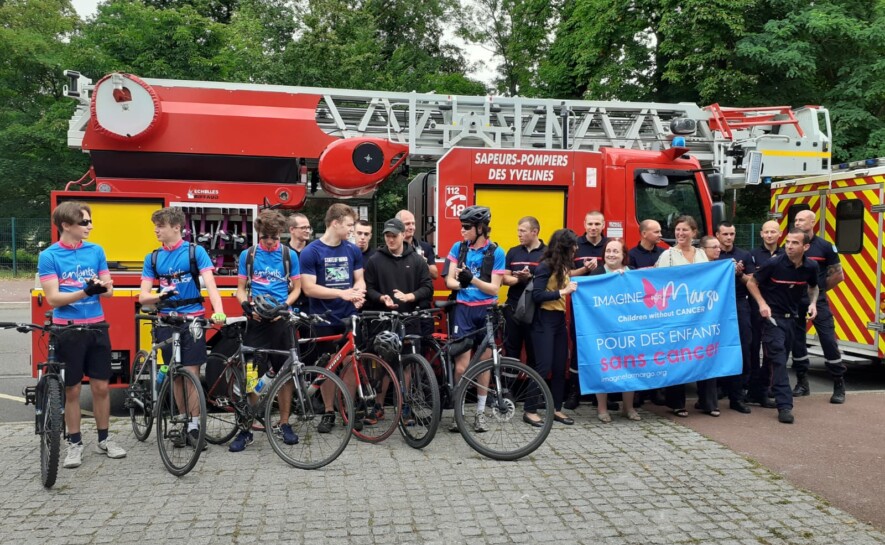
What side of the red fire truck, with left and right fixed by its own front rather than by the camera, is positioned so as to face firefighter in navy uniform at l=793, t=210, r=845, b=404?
front

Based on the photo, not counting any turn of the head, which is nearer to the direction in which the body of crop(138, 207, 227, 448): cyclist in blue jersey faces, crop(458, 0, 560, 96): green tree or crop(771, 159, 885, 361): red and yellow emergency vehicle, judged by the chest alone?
the red and yellow emergency vehicle

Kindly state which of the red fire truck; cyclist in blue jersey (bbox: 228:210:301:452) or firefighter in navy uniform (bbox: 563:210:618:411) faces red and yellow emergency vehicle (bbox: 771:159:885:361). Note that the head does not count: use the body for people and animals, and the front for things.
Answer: the red fire truck

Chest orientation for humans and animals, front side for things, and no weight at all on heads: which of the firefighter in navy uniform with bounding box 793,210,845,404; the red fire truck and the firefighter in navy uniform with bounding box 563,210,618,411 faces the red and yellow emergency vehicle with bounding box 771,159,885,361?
the red fire truck

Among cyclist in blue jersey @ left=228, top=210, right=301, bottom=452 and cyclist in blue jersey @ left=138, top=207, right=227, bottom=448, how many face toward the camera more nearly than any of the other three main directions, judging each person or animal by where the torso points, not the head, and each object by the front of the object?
2

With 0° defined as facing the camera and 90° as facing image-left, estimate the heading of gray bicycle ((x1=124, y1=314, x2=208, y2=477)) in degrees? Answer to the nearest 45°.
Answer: approximately 315°

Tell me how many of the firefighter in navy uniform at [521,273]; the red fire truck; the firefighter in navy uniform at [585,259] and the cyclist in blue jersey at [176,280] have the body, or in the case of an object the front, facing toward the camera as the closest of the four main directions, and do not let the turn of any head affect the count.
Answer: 3

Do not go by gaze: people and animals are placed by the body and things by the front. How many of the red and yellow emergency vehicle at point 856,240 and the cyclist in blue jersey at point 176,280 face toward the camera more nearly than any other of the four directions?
1

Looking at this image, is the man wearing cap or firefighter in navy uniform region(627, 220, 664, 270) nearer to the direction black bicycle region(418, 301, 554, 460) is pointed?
the firefighter in navy uniform

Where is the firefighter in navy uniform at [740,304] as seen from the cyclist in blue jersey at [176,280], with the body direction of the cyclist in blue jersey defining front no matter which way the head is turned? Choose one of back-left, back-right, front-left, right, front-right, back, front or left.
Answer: left

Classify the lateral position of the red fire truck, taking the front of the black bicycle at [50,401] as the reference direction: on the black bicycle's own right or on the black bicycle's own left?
on the black bicycle's own left

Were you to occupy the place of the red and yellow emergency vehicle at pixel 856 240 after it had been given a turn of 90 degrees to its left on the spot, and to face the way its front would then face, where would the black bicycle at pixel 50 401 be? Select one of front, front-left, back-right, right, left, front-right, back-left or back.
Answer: left

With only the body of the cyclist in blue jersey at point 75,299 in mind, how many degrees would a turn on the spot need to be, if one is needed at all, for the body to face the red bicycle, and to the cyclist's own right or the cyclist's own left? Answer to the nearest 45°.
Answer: approximately 45° to the cyclist's own left

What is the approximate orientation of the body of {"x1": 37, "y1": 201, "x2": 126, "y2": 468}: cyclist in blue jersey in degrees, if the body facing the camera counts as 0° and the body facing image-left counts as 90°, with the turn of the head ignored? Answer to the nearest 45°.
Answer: approximately 315°

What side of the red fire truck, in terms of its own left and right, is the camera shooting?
right
